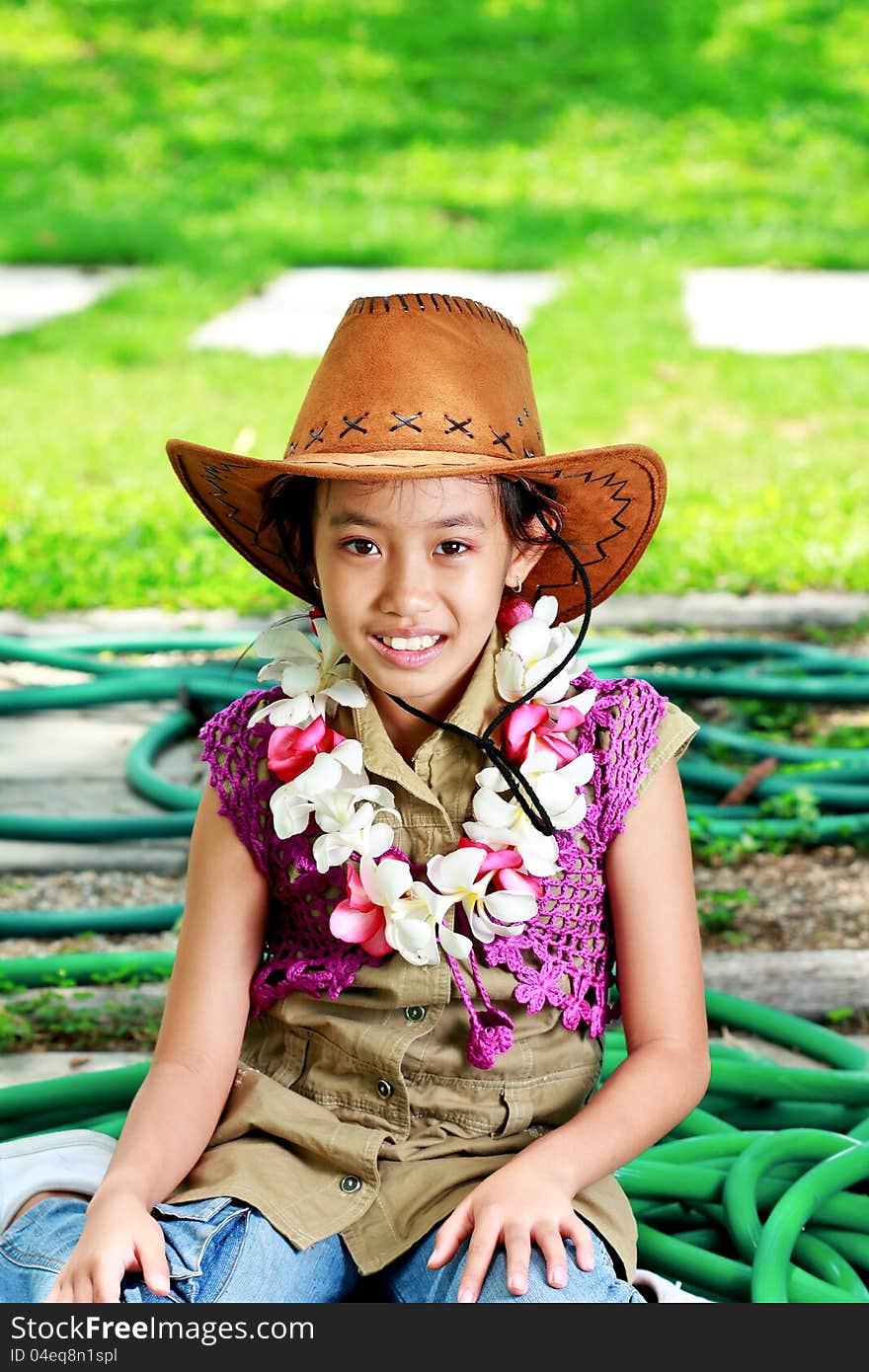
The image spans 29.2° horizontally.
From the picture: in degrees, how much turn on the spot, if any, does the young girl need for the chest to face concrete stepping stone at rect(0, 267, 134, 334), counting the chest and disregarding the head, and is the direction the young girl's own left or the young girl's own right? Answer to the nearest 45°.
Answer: approximately 180°

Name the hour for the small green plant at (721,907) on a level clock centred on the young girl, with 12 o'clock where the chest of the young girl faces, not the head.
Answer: The small green plant is roughly at 7 o'clock from the young girl.

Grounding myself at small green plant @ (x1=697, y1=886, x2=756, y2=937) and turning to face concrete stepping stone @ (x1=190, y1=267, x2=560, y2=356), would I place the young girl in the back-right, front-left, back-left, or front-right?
back-left

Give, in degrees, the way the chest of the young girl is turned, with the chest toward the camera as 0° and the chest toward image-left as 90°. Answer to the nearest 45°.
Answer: approximately 0°

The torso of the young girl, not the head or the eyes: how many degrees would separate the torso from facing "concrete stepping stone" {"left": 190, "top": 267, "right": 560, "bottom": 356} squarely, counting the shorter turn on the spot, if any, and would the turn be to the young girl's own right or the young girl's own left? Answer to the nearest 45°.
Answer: approximately 180°

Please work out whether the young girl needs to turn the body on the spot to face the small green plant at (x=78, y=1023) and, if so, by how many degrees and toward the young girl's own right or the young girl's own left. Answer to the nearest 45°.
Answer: approximately 135° to the young girl's own right
